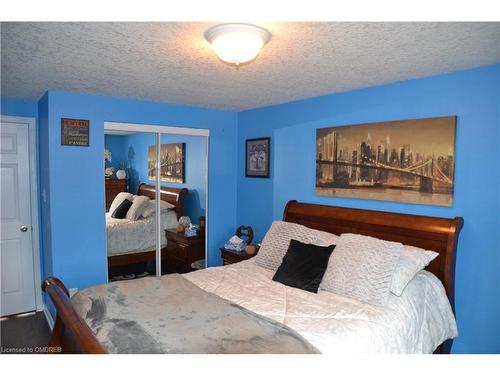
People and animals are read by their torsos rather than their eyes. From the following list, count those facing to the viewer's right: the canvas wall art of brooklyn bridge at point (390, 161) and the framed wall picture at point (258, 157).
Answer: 0

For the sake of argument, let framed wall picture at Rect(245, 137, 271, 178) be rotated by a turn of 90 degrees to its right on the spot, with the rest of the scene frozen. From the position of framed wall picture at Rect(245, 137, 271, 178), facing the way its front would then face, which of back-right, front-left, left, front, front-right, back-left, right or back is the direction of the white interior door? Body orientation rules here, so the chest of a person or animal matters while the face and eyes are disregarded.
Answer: front-left

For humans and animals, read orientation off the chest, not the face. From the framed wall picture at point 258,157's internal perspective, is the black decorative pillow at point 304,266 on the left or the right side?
on its left

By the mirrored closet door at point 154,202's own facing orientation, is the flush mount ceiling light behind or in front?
in front

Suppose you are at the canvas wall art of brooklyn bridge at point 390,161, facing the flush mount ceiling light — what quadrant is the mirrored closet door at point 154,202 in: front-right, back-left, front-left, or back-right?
front-right

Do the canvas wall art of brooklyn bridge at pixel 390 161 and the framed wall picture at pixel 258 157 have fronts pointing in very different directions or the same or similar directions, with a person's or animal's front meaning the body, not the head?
same or similar directions

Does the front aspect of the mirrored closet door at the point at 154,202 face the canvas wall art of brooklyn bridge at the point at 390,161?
yes

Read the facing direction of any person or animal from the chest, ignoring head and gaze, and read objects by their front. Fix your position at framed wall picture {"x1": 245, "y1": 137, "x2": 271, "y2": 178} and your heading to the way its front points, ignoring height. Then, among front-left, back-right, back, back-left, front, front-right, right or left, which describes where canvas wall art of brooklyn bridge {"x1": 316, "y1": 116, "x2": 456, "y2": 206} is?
left

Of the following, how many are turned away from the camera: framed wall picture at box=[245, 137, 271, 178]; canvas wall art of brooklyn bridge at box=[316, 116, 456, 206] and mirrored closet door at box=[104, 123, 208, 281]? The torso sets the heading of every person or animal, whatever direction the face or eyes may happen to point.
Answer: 0

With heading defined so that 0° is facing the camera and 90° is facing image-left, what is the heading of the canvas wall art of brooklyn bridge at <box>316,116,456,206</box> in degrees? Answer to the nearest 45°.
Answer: approximately 45°

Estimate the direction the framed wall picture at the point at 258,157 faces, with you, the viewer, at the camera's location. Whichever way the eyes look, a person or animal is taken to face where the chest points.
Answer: facing the viewer and to the left of the viewer

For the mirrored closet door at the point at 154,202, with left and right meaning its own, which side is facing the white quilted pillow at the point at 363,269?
front
